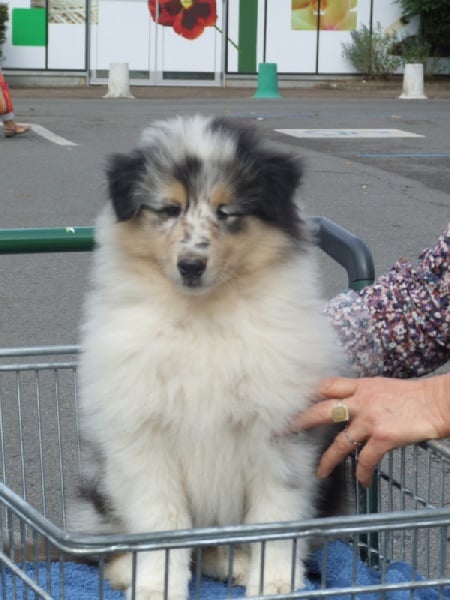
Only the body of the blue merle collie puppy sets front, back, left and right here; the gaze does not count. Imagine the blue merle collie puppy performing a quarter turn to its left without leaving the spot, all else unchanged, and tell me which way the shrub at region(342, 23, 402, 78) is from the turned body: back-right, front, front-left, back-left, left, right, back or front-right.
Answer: left

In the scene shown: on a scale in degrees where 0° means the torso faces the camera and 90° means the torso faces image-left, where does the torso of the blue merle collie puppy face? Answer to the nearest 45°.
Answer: approximately 0°

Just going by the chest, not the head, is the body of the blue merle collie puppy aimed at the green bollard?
no

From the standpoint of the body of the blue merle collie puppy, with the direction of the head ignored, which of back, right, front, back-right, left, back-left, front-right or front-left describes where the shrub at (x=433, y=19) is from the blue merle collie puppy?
back

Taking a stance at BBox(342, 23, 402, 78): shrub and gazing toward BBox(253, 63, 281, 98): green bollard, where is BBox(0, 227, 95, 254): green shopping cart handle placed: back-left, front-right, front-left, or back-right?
front-left
